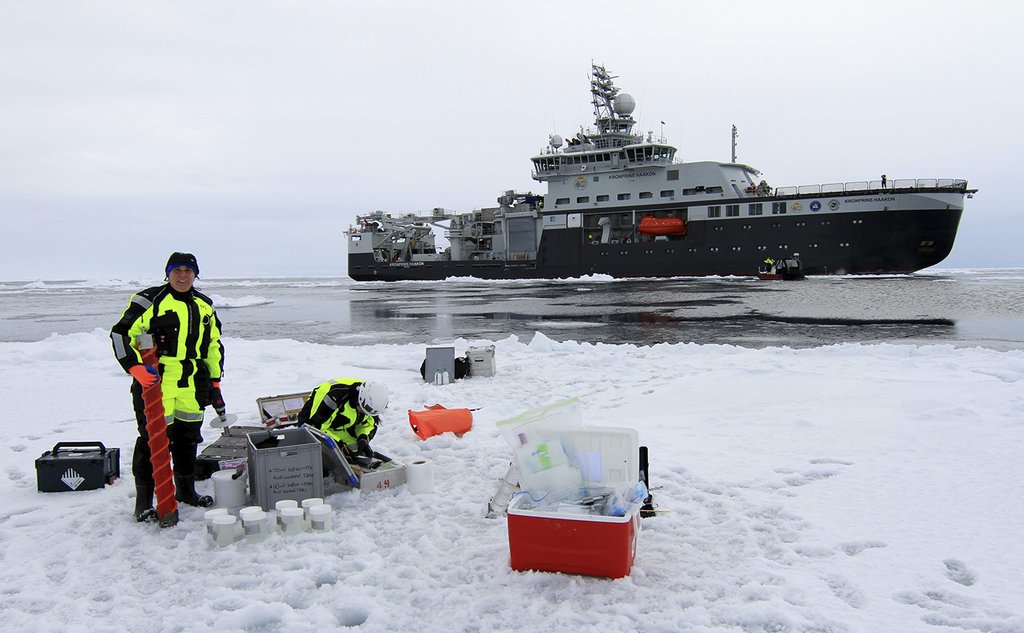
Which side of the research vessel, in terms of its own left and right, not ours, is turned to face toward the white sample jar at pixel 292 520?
right

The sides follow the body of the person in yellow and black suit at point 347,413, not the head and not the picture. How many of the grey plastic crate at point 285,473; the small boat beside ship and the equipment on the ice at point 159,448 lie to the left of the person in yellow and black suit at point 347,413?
1

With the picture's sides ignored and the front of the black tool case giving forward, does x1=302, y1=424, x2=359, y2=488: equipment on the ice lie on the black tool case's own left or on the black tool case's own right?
on the black tool case's own left

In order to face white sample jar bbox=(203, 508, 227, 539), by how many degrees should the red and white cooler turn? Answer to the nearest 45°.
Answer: approximately 90° to its right

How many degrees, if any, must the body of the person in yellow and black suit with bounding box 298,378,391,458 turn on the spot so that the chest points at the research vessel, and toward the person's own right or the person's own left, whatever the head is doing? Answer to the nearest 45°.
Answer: approximately 90° to the person's own left

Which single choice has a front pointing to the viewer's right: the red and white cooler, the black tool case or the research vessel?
the research vessel

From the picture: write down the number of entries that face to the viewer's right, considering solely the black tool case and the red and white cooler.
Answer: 0

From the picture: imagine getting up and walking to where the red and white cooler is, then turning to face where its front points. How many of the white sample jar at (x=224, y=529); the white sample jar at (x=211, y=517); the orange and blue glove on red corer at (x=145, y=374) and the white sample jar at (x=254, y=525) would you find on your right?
4

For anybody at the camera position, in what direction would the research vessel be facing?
facing to the right of the viewer

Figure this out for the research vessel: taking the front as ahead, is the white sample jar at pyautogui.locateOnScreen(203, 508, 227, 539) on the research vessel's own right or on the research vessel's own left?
on the research vessel's own right

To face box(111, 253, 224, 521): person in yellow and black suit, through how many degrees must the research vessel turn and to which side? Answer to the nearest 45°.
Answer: approximately 90° to its right

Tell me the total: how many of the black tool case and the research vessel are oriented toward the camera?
1

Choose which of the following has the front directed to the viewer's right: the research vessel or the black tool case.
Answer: the research vessel

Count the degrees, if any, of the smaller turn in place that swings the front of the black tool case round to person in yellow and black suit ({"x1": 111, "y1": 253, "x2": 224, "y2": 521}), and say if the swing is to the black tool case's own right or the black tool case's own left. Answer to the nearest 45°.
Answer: approximately 45° to the black tool case's own left
